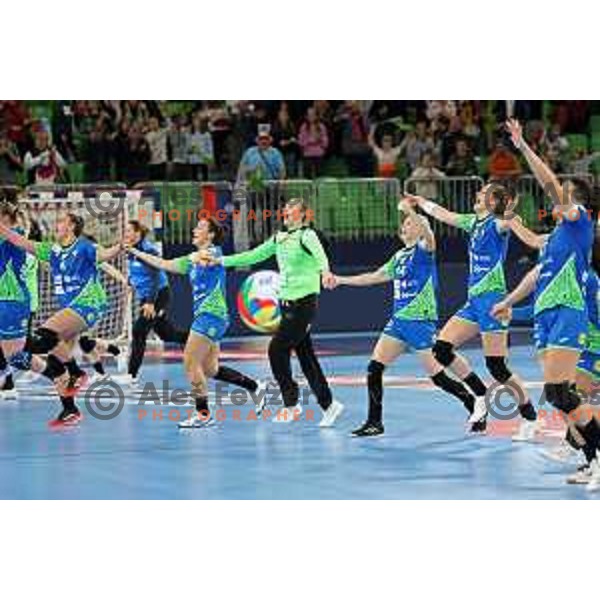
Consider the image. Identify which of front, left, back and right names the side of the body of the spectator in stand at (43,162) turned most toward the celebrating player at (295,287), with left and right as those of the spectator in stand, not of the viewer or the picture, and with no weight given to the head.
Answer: front

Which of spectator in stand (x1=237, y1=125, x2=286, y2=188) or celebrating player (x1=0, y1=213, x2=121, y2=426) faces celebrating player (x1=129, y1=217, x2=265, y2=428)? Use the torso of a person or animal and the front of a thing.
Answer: the spectator in stand

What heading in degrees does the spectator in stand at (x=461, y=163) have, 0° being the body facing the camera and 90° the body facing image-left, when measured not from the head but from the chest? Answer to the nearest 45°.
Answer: approximately 0°

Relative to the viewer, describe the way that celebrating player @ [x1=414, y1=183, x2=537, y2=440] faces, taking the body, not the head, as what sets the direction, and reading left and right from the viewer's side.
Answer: facing the viewer and to the left of the viewer

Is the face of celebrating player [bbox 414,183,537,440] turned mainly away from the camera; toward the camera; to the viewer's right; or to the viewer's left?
to the viewer's left

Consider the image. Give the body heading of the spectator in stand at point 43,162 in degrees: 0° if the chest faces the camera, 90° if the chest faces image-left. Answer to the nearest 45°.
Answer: approximately 0°

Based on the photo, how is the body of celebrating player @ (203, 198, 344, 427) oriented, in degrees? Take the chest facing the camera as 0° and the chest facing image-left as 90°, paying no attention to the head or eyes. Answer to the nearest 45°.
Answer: approximately 45°

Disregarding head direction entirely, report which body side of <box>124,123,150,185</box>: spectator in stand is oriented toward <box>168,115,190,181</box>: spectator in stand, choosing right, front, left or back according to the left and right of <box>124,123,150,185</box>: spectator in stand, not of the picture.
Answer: left
